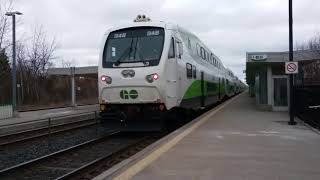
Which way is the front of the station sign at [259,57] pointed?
toward the camera

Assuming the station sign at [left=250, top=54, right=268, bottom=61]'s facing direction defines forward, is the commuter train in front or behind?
in front

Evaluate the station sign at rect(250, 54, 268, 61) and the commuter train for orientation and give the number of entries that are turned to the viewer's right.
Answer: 0

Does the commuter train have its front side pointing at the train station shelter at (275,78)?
no

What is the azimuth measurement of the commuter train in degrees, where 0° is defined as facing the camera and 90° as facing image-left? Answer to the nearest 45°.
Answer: approximately 45°

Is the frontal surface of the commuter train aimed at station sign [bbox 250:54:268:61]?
no
